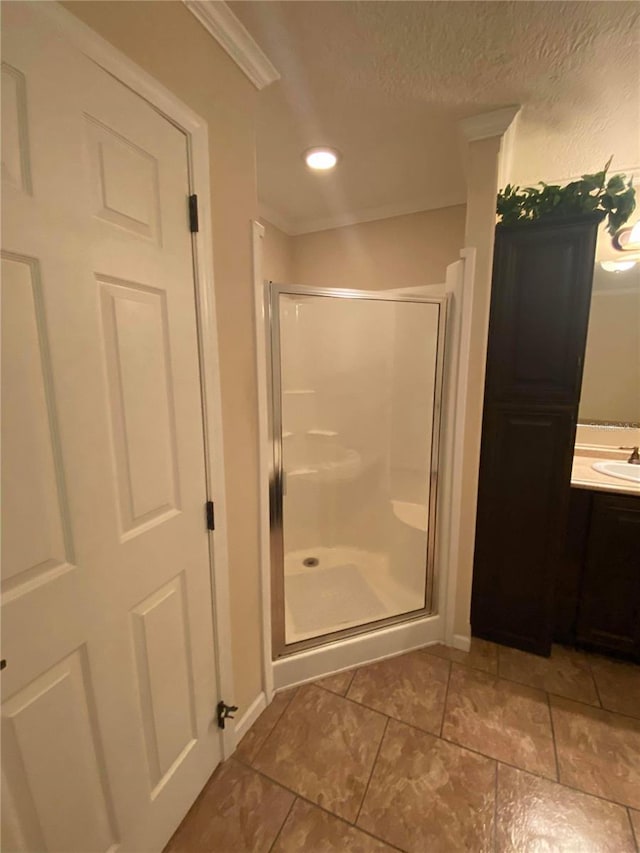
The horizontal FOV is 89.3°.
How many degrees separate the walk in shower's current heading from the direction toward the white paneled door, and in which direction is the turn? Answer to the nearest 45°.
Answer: approximately 90° to its right

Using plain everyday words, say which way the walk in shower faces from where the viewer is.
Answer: facing the viewer and to the right of the viewer
